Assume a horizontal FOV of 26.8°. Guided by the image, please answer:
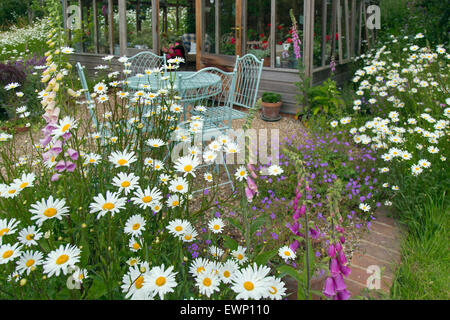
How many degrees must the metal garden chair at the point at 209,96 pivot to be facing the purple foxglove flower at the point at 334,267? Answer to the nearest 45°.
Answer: approximately 135° to its left

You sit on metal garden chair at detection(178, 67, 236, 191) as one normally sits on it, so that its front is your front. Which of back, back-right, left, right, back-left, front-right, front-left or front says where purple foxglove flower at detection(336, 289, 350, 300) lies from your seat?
back-left

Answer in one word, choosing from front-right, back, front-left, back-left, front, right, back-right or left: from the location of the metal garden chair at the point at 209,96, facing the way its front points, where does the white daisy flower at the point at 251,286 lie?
back-left

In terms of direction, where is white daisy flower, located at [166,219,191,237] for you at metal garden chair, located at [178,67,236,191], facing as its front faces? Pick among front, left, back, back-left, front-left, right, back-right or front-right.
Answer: back-left

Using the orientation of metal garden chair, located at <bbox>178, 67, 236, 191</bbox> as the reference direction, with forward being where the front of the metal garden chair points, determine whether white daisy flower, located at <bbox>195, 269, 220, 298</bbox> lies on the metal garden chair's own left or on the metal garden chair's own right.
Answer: on the metal garden chair's own left

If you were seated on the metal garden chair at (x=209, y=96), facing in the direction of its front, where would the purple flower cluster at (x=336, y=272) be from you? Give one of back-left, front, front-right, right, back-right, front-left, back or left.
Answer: back-left

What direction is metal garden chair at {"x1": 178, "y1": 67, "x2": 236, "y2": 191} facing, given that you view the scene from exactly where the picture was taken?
facing away from the viewer and to the left of the viewer
